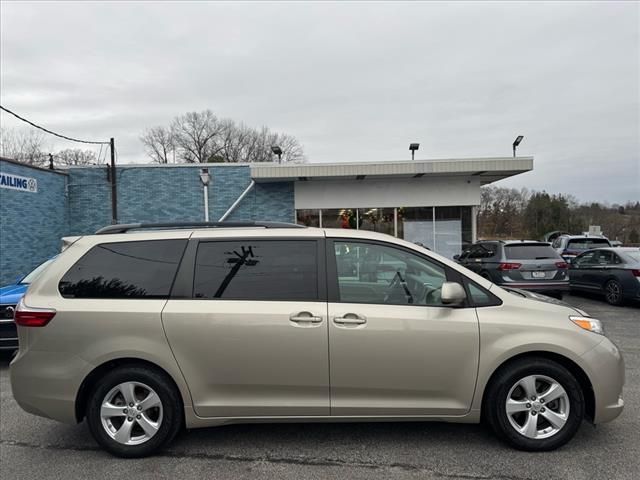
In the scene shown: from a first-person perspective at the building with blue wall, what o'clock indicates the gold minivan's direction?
The gold minivan is roughly at 12 o'clock from the building with blue wall.

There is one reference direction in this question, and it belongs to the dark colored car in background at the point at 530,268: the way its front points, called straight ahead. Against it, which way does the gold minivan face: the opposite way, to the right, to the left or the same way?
to the right

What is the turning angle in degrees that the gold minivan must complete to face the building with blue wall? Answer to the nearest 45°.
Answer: approximately 90° to its left

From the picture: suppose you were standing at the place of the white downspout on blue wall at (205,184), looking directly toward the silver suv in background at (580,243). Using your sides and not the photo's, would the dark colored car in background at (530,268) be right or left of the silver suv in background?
right

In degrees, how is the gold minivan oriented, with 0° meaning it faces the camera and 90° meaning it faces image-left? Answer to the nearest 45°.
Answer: approximately 270°

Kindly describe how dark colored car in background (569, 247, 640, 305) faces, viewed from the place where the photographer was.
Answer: facing away from the viewer and to the left of the viewer

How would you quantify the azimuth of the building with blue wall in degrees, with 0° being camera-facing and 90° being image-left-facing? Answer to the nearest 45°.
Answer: approximately 0°

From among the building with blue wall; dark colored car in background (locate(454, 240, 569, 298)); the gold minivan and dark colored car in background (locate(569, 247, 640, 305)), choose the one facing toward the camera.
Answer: the building with blue wall

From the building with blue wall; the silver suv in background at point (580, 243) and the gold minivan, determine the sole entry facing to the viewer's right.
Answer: the gold minivan

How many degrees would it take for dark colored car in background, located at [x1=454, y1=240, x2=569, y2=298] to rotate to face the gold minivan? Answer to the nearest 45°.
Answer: approximately 135° to its left

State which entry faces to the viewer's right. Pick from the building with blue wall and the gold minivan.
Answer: the gold minivan

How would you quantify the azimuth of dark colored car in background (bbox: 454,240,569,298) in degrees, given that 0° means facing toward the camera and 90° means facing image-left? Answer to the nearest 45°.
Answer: approximately 135°

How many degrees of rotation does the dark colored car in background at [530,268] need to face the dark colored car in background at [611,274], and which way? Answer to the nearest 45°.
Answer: approximately 90° to its right
